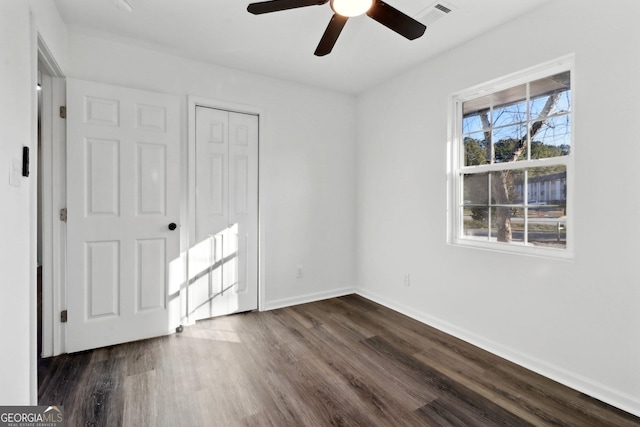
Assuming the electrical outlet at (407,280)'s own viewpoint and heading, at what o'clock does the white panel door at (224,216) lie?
The white panel door is roughly at 1 o'clock from the electrical outlet.

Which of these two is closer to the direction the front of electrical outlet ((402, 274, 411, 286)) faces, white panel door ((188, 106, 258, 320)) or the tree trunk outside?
the white panel door

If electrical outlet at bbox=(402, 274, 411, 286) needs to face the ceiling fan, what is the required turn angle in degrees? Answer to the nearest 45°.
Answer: approximately 45° to its left

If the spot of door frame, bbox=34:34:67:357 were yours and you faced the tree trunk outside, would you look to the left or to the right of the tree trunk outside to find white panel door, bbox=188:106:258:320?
left

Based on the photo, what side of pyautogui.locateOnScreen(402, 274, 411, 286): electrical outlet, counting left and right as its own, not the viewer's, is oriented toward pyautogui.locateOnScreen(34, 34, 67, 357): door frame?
front

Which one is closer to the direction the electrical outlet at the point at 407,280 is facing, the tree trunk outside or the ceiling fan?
the ceiling fan

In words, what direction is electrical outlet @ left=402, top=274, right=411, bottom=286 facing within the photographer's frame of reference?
facing the viewer and to the left of the viewer

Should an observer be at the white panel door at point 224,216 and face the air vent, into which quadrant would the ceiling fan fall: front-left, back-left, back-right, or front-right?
front-right

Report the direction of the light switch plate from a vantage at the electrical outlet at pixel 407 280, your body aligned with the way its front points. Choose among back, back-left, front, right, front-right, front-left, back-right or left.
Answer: front
